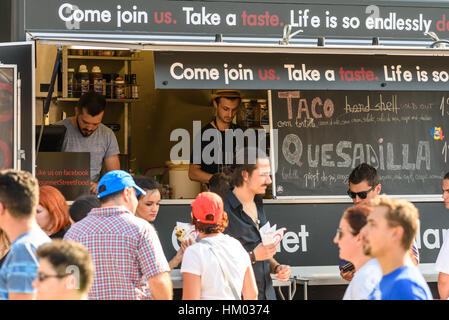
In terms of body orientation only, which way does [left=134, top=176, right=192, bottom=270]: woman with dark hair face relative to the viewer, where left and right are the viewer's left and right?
facing the viewer and to the right of the viewer

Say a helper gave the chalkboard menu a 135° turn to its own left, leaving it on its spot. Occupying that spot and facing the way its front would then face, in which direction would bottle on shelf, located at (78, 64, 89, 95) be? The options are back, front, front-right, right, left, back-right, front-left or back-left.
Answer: back-left

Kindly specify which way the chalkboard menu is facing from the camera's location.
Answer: facing the viewer

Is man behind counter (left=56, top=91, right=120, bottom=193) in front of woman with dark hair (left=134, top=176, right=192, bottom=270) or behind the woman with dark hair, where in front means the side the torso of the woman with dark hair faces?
behind

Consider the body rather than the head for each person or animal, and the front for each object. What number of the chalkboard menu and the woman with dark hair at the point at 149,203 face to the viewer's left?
0
